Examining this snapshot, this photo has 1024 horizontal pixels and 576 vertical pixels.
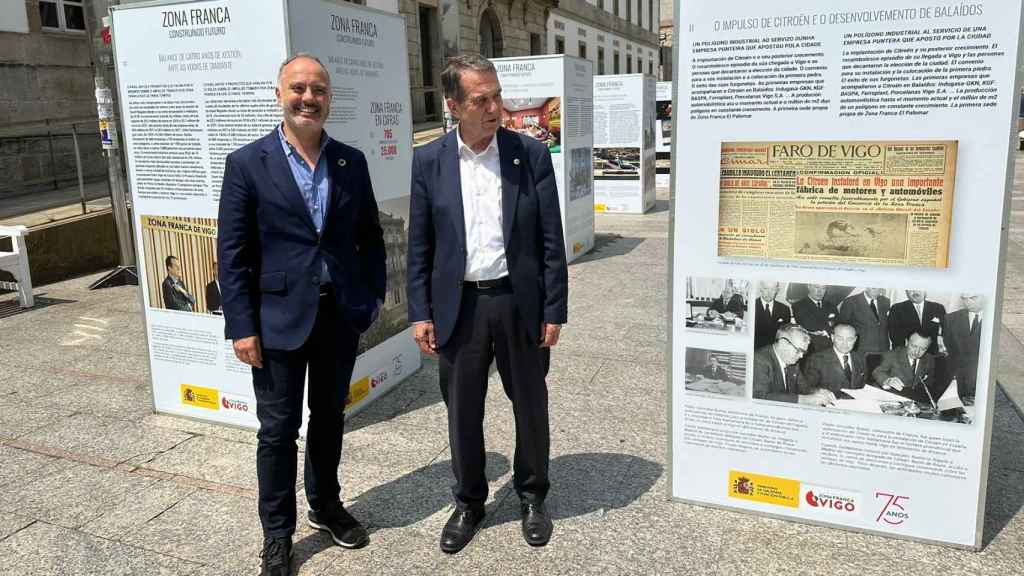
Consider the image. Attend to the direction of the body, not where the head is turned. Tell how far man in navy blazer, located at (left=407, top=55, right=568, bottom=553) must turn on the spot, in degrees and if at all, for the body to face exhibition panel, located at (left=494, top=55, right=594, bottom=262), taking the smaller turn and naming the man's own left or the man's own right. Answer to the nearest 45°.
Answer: approximately 180°

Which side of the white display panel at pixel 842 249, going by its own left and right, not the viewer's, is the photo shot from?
front

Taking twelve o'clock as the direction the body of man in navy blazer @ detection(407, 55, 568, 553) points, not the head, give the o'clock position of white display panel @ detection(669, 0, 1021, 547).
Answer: The white display panel is roughly at 9 o'clock from the man in navy blazer.

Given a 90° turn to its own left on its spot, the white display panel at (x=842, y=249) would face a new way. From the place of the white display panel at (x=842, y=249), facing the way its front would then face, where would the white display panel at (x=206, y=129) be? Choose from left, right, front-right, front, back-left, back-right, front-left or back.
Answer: back

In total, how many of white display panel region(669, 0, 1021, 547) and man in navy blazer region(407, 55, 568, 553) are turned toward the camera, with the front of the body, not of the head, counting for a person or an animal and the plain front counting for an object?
2

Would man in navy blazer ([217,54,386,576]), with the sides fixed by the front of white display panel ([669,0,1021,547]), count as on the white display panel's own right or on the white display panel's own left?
on the white display panel's own right

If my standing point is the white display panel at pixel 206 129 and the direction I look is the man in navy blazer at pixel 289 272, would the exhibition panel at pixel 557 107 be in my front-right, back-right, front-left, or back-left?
back-left

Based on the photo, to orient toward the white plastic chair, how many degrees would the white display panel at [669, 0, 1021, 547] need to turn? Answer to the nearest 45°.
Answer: approximately 90° to its right

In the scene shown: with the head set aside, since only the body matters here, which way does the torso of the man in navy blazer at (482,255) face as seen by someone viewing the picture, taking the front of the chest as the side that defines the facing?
toward the camera

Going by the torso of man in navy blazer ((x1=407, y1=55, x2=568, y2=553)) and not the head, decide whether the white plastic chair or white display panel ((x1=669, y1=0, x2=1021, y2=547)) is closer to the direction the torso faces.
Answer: the white display panel

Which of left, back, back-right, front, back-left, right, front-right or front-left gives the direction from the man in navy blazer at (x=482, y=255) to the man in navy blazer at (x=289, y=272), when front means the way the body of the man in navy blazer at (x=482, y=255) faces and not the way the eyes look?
right

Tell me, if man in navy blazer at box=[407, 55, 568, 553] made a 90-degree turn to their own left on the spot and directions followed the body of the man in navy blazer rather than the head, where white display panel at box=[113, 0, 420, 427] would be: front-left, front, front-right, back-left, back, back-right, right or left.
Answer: back-left

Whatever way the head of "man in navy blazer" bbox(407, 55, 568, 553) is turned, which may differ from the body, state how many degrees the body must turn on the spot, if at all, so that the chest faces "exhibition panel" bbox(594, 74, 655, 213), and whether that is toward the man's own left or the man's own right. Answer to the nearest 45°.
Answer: approximately 180°

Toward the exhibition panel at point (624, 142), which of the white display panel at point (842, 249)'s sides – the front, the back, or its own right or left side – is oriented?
back
